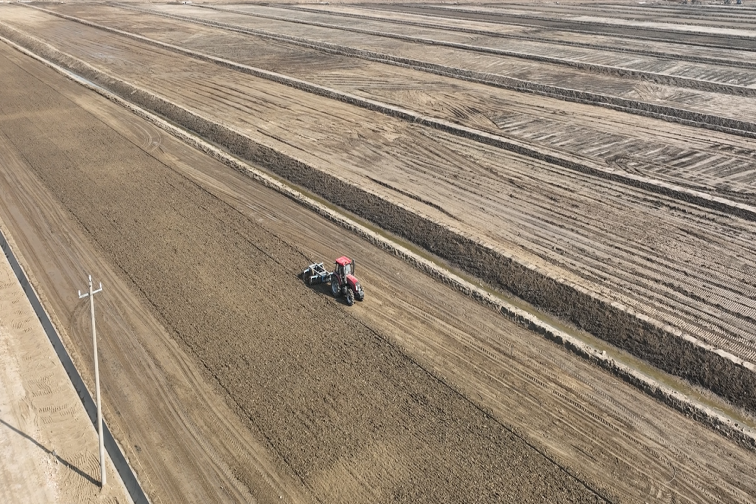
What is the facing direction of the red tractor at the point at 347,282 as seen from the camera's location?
facing the viewer and to the right of the viewer
